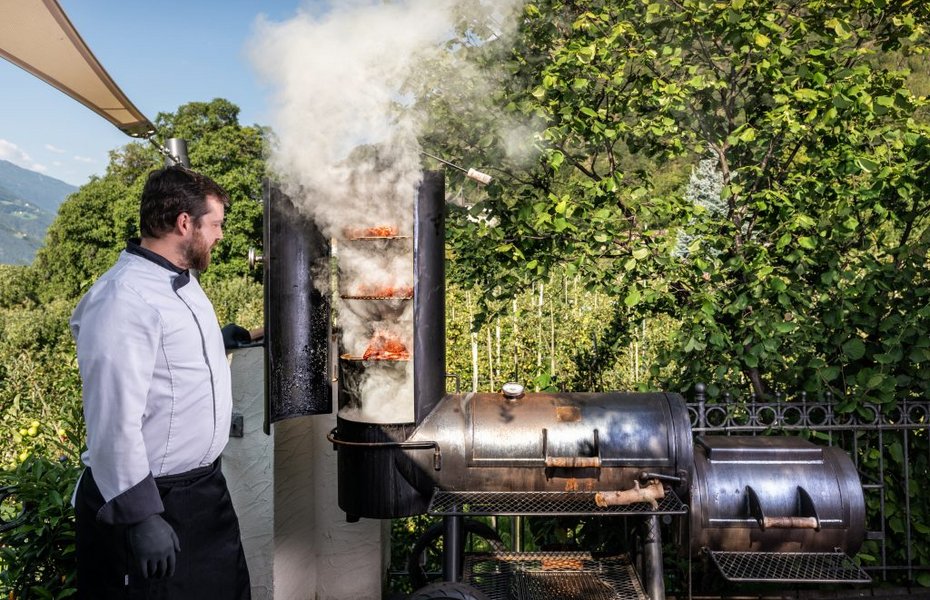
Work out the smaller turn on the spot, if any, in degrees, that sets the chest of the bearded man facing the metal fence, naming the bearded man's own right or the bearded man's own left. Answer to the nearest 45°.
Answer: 0° — they already face it

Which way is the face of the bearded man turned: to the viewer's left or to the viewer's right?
to the viewer's right

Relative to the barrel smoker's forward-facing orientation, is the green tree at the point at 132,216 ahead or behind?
behind

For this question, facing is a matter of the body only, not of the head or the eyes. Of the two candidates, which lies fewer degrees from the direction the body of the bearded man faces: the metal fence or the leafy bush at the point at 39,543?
the metal fence

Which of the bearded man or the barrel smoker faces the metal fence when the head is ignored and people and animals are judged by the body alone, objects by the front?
the bearded man

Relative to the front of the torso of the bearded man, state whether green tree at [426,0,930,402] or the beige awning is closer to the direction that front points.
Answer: the green tree

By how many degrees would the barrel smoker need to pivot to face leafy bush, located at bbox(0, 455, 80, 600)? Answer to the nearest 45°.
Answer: approximately 90° to its right

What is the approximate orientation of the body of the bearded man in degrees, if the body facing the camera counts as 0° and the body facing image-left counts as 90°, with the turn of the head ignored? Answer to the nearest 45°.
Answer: approximately 270°

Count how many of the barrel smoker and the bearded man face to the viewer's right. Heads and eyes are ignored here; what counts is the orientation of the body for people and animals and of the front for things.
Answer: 1

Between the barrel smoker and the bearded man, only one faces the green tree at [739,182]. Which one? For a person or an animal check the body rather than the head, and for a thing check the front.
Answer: the bearded man

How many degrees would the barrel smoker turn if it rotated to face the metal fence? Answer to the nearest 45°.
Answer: approximately 135° to its left

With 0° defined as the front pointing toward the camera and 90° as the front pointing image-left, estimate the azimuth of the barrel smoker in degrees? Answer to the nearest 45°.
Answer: approximately 0°

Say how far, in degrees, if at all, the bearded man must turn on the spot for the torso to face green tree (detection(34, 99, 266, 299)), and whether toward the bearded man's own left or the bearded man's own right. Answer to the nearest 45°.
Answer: approximately 90° to the bearded man's own left

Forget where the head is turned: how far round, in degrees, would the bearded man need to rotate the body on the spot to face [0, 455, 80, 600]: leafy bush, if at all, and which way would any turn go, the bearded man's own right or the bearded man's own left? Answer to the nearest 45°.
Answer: approximately 135° to the bearded man's own left
